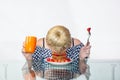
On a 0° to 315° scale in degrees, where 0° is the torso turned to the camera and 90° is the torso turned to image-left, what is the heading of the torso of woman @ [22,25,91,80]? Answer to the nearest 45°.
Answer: approximately 0°
